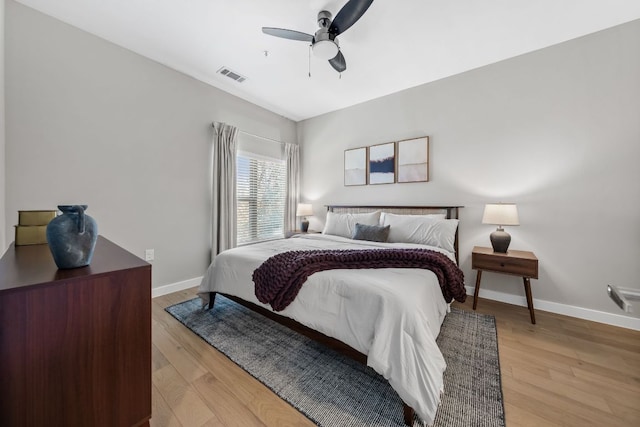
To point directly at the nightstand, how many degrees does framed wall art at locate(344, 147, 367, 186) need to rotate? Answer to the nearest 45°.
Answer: approximately 90° to its left

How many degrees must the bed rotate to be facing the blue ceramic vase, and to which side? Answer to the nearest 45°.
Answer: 0° — it already faces it

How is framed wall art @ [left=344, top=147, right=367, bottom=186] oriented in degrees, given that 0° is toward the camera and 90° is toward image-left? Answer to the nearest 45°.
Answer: approximately 45°

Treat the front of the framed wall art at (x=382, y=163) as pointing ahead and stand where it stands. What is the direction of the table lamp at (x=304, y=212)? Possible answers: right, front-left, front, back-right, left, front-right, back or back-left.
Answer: front-right

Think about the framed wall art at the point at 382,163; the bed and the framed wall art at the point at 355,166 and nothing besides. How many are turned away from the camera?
0

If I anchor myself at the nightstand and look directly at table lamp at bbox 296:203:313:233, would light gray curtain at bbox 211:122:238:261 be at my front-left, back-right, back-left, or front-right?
front-left

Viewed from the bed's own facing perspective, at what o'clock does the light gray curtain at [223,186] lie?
The light gray curtain is roughly at 3 o'clock from the bed.

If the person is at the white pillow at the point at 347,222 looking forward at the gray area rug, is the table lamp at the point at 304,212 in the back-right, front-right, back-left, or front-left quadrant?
back-right

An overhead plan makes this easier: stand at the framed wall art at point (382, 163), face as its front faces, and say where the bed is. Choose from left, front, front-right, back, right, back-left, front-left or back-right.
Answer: front-left

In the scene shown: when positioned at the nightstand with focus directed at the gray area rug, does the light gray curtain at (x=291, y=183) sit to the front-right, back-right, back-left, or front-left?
front-right

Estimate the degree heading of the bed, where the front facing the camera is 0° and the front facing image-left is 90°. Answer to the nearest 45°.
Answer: approximately 45°

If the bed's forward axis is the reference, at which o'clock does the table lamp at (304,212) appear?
The table lamp is roughly at 4 o'clock from the bed.

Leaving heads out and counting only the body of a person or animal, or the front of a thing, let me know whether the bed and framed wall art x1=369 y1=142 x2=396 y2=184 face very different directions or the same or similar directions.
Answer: same or similar directions

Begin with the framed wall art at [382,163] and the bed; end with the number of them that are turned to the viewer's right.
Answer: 0

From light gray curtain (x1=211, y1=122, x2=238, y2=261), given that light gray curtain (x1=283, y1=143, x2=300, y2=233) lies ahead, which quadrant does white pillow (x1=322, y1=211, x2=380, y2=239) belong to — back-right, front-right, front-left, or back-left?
front-right

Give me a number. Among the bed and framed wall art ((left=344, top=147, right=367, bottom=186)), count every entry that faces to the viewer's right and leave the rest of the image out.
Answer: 0

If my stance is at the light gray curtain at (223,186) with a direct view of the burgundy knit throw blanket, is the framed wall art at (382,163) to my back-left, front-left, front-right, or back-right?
front-left

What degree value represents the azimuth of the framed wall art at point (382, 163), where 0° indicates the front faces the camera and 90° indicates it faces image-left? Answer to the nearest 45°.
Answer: approximately 45°
